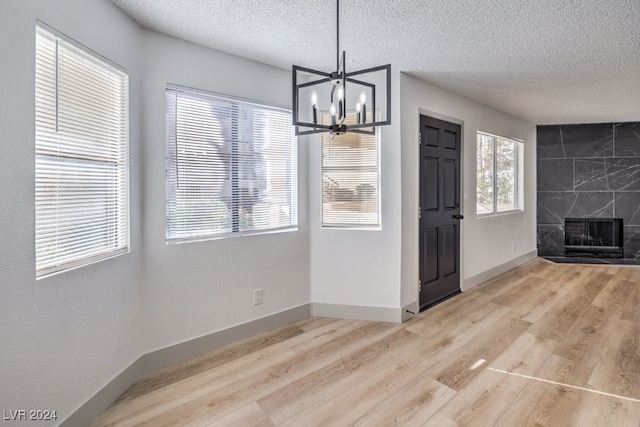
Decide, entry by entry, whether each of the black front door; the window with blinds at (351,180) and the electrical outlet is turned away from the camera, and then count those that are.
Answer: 0

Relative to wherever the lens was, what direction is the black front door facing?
facing the viewer and to the right of the viewer

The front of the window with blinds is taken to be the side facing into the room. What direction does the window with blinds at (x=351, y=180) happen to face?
toward the camera

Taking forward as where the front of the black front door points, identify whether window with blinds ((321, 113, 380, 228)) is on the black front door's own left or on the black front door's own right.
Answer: on the black front door's own right

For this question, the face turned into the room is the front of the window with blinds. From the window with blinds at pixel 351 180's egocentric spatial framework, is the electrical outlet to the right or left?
on its right

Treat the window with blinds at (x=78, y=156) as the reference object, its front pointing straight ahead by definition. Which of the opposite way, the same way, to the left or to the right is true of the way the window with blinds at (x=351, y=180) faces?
to the right

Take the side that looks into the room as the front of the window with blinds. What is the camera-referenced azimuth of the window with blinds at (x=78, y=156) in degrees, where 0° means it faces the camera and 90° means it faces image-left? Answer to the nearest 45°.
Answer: approximately 315°

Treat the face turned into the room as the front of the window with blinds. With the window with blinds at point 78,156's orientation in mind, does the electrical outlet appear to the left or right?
on its left

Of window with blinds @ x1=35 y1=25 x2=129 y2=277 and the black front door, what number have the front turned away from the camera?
0

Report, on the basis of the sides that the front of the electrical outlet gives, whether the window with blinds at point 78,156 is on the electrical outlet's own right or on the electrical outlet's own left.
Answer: on the electrical outlet's own right
